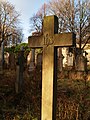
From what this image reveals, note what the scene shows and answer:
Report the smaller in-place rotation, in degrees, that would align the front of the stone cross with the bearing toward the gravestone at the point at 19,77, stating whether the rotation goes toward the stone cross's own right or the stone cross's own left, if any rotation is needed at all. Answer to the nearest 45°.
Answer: approximately 180°

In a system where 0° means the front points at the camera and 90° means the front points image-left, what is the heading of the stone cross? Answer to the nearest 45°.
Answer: approximately 0°

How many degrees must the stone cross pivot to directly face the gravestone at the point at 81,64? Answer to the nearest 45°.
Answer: approximately 180°

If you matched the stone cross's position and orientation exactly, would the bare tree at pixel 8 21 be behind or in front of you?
behind

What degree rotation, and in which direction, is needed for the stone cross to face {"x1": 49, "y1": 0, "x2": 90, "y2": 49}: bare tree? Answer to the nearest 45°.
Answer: approximately 180°
